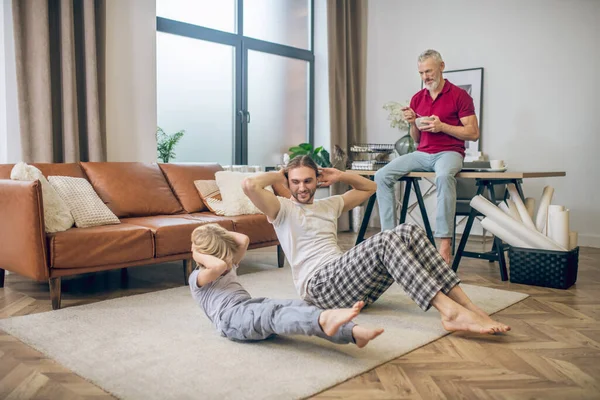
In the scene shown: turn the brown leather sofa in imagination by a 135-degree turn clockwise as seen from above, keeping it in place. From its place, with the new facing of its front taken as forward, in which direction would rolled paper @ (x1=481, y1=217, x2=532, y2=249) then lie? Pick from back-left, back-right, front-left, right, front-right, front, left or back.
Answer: back

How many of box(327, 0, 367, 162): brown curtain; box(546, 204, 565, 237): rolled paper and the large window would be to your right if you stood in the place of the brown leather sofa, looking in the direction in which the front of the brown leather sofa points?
0

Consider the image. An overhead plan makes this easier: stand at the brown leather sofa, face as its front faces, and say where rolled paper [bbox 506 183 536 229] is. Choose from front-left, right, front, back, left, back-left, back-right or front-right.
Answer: front-left

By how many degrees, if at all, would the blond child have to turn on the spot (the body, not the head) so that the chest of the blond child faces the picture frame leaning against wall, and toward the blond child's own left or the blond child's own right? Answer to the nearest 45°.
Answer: approximately 45° to the blond child's own left

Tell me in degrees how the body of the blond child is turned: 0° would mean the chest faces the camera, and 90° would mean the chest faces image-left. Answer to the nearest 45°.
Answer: approximately 270°

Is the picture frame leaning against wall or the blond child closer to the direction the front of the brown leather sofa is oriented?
the blond child

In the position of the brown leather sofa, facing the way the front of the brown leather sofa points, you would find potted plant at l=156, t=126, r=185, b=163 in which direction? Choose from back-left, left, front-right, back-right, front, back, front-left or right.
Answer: back-left

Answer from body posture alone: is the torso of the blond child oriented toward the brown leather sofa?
no

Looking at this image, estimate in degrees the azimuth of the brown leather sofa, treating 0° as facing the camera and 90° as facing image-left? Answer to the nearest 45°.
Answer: approximately 315°

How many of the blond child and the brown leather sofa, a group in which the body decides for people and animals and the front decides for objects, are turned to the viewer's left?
0

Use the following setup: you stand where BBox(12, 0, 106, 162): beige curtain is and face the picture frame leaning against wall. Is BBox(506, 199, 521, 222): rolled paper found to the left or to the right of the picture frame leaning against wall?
right

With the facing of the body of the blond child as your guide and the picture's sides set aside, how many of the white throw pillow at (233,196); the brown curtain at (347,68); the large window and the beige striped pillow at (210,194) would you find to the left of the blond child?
4

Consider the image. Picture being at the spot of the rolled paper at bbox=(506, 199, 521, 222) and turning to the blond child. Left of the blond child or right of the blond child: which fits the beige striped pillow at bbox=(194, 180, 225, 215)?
right

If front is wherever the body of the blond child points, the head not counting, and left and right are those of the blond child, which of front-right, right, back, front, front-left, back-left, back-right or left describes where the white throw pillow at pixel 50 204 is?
back-left

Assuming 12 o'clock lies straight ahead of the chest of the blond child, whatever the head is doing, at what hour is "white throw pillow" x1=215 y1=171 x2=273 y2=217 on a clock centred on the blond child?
The white throw pillow is roughly at 9 o'clock from the blond child.

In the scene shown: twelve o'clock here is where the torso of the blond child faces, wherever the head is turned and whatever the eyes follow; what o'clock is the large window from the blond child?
The large window is roughly at 9 o'clock from the blond child.

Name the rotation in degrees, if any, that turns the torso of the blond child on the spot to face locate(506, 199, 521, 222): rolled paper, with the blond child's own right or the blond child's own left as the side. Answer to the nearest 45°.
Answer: approximately 45° to the blond child's own left

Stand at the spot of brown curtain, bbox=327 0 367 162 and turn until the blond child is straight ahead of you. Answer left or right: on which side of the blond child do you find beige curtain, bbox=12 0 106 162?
right

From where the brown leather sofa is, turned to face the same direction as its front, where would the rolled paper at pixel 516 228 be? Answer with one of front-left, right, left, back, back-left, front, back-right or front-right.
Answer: front-left
